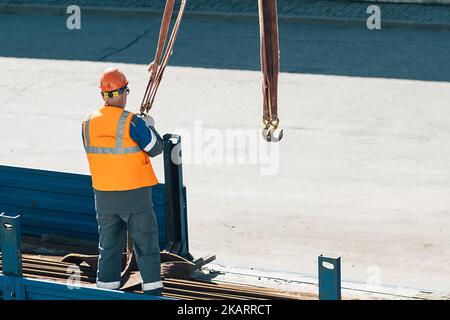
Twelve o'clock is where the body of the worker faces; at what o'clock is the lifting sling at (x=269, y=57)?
The lifting sling is roughly at 2 o'clock from the worker.

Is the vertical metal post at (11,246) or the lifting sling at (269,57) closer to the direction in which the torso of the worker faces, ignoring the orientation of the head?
the lifting sling

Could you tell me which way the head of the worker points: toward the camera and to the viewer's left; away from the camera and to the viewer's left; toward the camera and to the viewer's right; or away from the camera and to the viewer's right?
away from the camera and to the viewer's right

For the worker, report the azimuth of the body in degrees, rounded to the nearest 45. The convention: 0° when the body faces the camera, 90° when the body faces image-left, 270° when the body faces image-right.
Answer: approximately 225°

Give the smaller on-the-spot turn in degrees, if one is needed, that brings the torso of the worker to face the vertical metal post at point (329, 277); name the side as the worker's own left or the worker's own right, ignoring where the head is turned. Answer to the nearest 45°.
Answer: approximately 90° to the worker's own right
